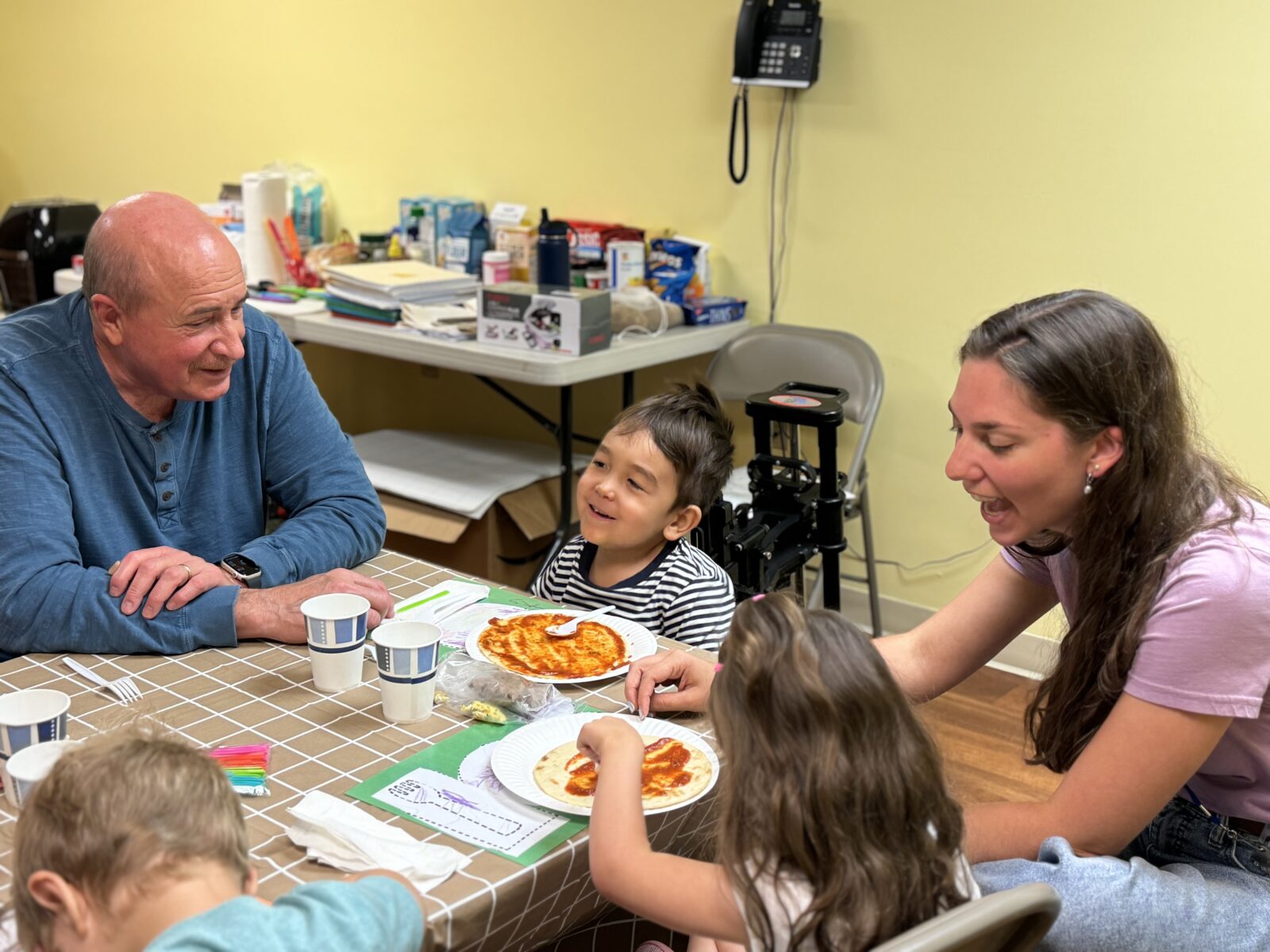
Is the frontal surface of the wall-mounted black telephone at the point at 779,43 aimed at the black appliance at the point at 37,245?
no

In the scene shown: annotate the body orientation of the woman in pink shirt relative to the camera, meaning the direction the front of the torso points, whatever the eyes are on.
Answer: to the viewer's left

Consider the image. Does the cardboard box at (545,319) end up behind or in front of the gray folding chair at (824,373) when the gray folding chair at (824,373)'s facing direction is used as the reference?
in front

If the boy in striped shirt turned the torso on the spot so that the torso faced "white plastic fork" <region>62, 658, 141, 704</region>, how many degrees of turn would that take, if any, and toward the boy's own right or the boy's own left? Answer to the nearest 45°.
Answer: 0° — they already face it

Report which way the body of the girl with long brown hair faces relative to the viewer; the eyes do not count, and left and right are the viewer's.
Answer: facing away from the viewer and to the left of the viewer

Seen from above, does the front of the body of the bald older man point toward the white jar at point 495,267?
no

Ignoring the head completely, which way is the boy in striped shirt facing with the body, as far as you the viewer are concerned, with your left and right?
facing the viewer and to the left of the viewer

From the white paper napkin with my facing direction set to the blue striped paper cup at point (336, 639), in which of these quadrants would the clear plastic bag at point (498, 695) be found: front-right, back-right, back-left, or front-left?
front-right

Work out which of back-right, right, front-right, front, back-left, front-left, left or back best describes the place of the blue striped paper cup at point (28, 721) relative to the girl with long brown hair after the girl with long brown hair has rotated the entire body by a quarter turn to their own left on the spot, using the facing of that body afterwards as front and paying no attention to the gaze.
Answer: front-right

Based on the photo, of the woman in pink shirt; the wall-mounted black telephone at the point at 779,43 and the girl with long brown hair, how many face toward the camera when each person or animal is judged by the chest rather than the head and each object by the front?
1

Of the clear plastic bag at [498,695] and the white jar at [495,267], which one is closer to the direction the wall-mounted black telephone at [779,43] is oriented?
the clear plastic bag

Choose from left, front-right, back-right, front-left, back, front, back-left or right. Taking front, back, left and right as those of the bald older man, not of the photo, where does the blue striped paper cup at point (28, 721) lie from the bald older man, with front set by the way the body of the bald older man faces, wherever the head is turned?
front-right

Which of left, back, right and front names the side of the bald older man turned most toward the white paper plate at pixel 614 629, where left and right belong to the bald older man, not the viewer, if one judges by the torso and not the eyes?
front

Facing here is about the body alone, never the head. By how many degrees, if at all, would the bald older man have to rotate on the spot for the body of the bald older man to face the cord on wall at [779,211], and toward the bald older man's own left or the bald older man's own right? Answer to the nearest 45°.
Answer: approximately 90° to the bald older man's own left
